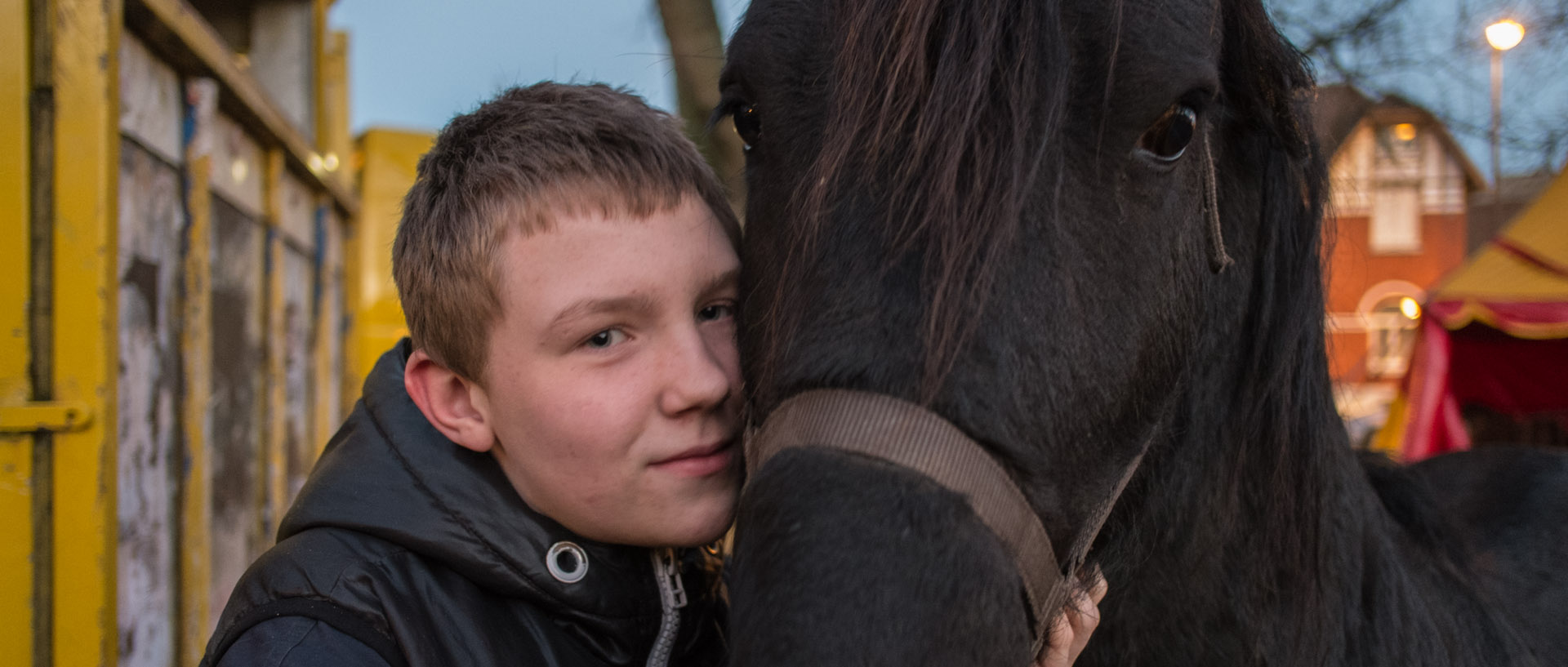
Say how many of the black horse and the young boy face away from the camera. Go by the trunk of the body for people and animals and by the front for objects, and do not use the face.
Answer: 0

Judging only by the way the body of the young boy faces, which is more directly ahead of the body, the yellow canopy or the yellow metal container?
the yellow canopy

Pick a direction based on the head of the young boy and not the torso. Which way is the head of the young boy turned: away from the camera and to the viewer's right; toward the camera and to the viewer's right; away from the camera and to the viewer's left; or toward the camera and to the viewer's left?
toward the camera and to the viewer's right

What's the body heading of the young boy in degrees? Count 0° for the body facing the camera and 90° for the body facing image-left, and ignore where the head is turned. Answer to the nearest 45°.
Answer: approximately 315°

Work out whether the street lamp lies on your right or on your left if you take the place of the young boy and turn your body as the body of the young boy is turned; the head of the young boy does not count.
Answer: on your left

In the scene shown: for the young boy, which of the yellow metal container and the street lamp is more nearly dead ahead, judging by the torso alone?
the street lamp

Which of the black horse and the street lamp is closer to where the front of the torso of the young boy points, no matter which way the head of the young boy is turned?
the black horse
